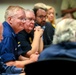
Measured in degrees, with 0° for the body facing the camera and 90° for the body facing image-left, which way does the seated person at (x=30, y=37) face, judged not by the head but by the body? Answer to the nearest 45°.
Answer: approximately 315°

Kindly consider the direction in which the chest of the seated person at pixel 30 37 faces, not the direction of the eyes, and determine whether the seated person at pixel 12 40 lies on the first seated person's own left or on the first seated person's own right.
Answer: on the first seated person's own right

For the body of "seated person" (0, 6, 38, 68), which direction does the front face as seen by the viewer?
to the viewer's right
